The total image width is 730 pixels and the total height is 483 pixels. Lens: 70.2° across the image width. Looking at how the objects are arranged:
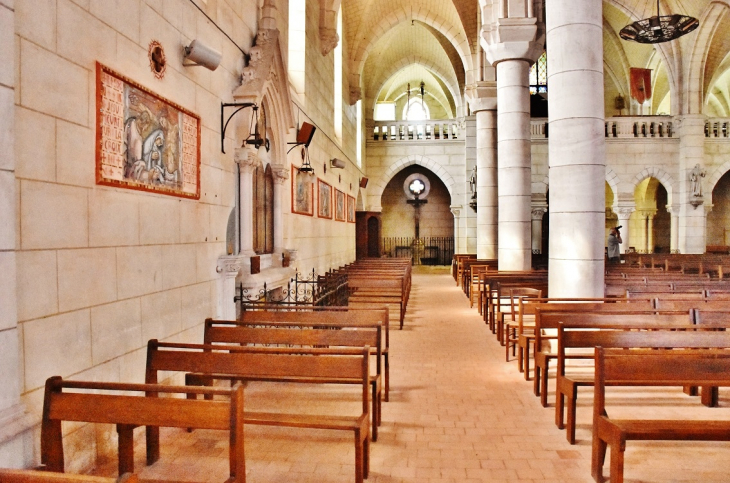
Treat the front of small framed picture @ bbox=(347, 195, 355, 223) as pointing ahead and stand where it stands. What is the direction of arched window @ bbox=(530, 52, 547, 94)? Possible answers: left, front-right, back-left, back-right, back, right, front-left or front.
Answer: front-left

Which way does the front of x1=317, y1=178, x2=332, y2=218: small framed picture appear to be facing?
to the viewer's right

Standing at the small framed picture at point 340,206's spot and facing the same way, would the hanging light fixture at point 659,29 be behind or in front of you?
in front

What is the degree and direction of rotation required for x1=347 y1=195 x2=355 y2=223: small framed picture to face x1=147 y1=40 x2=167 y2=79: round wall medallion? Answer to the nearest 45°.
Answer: approximately 90° to its right

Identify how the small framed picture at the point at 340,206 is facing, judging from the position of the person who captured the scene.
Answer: facing to the right of the viewer
